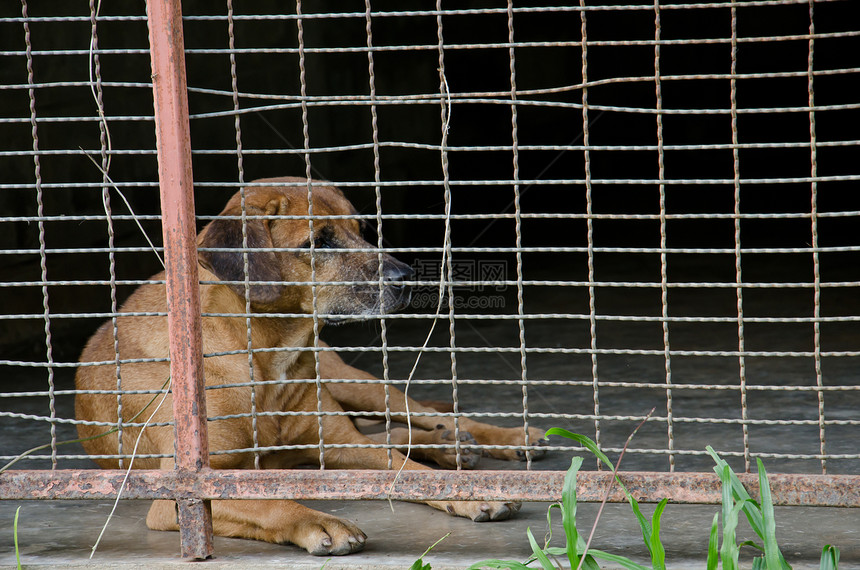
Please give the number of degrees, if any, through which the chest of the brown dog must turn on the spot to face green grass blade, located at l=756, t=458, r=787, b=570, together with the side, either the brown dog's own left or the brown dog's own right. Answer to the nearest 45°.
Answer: approximately 45° to the brown dog's own right

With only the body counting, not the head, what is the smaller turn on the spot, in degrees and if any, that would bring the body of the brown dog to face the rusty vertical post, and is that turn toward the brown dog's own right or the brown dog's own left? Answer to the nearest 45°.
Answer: approximately 90° to the brown dog's own right

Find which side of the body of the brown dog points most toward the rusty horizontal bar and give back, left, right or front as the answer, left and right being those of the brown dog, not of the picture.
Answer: right

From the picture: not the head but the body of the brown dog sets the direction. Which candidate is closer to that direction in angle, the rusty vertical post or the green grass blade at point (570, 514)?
the green grass blade

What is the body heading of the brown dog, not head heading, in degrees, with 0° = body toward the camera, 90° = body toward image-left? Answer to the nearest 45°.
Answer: approximately 270°

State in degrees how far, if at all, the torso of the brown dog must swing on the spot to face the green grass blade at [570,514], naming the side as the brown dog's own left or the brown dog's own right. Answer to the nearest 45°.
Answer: approximately 45° to the brown dog's own right
